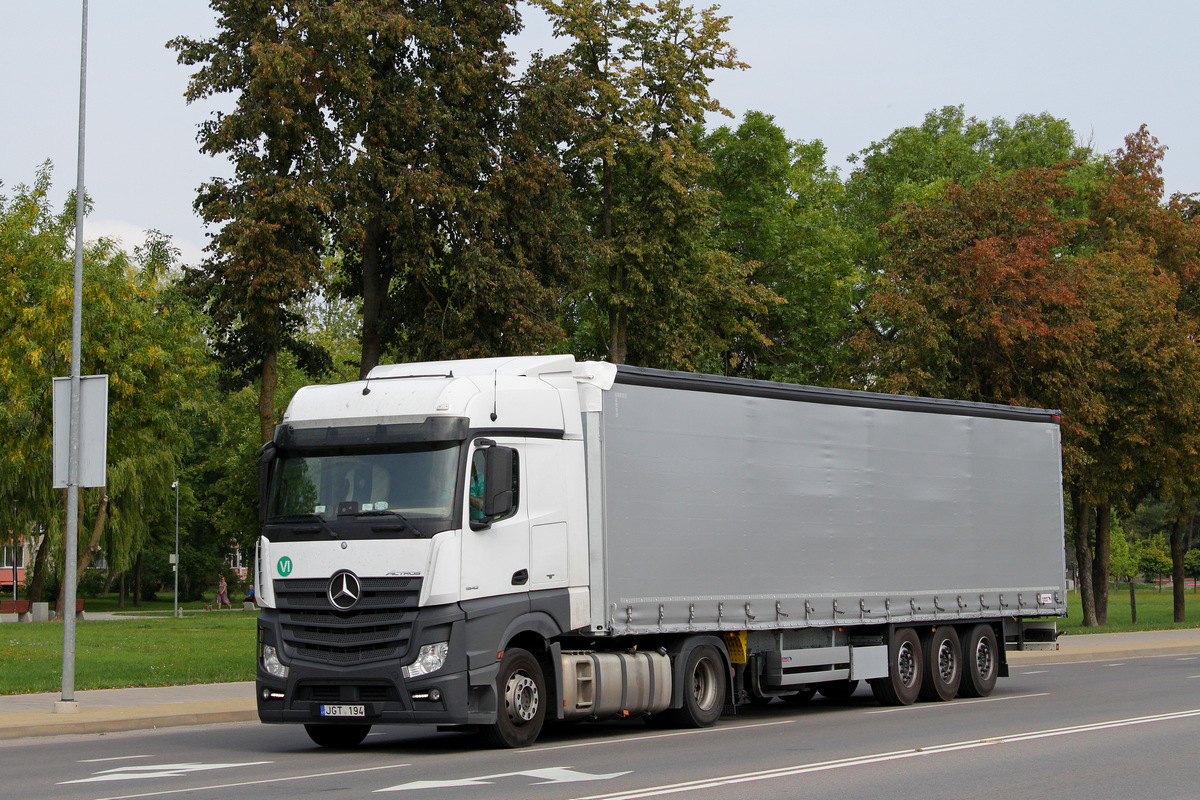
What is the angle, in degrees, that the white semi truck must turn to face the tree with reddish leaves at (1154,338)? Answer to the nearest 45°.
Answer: approximately 180°

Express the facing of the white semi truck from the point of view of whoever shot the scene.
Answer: facing the viewer and to the left of the viewer

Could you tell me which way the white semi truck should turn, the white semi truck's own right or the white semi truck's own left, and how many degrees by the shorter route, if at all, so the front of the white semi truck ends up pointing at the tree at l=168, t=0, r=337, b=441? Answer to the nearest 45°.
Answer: approximately 90° to the white semi truck's own right

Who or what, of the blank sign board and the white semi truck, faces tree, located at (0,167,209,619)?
the blank sign board

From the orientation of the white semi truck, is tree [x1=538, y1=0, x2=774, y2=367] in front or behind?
behind

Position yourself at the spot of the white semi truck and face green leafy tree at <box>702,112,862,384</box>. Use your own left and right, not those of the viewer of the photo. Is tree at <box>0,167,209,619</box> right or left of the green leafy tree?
left

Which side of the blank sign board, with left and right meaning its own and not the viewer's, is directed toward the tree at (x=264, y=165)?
front

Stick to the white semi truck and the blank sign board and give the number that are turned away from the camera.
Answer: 1

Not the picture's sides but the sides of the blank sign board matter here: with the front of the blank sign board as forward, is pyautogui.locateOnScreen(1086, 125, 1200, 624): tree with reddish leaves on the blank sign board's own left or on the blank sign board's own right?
on the blank sign board's own right

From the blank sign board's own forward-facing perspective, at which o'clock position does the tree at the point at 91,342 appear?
The tree is roughly at 12 o'clock from the blank sign board.
